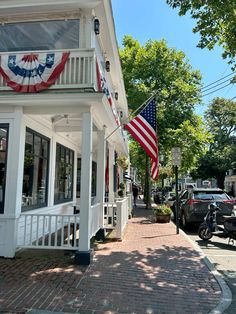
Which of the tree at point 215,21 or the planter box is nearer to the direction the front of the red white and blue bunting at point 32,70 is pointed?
the tree

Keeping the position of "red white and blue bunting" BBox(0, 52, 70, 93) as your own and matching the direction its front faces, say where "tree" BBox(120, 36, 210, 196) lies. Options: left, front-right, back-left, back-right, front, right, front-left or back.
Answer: back-left

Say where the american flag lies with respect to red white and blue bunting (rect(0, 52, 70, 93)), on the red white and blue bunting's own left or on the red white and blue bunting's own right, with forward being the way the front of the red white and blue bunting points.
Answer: on the red white and blue bunting's own left

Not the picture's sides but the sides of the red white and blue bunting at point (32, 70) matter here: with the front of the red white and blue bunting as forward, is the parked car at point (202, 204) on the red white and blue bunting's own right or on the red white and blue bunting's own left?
on the red white and blue bunting's own left

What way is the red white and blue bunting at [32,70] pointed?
toward the camera

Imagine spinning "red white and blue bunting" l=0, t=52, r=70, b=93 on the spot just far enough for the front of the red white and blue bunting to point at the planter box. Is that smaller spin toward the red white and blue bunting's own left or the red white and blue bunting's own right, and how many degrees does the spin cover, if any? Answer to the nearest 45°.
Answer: approximately 135° to the red white and blue bunting's own left

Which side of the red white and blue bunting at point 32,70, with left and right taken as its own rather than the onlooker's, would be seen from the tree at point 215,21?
left
